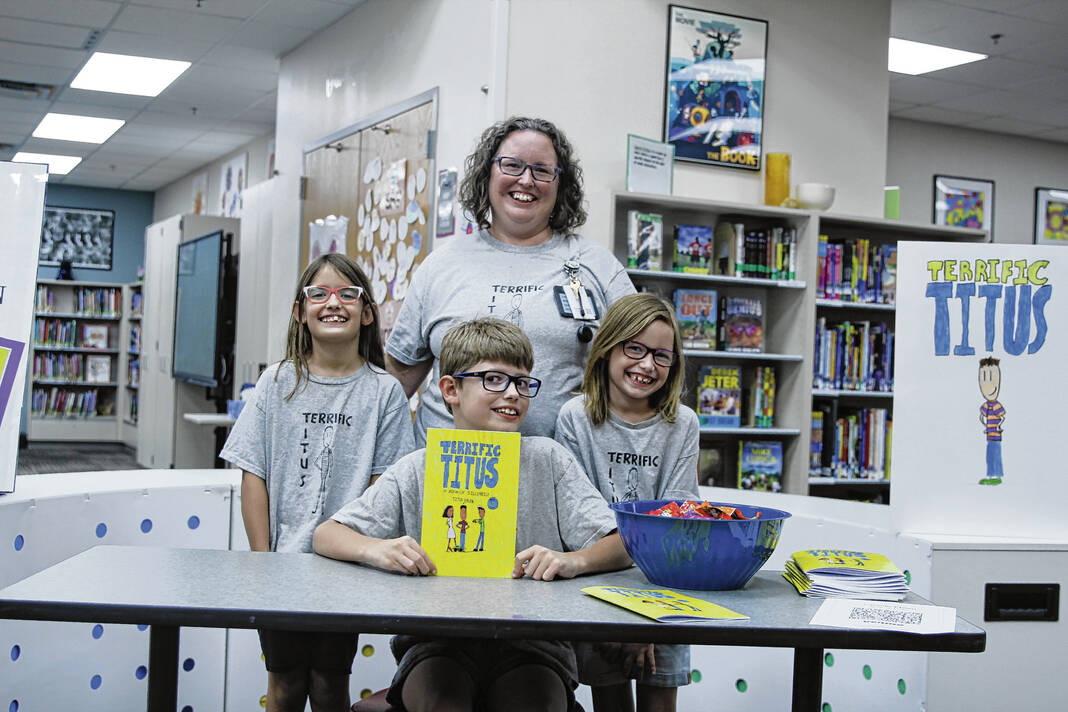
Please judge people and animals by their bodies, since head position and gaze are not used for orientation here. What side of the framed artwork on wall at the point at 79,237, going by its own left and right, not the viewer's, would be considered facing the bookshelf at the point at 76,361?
front

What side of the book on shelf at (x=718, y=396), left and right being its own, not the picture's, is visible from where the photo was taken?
front

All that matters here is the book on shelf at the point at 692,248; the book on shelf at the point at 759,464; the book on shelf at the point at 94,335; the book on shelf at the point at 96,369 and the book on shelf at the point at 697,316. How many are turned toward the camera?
5

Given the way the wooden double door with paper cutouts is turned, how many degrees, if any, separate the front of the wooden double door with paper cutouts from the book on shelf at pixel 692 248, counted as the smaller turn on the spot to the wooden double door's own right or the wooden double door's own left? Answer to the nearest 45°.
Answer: approximately 90° to the wooden double door's own left

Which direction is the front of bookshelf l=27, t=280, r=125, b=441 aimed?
toward the camera

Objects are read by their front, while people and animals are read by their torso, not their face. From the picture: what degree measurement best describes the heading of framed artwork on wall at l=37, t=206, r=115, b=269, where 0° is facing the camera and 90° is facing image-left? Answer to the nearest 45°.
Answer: approximately 0°

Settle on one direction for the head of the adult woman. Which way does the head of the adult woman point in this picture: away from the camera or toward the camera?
toward the camera

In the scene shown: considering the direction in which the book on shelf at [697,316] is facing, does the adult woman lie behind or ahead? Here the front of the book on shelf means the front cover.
ahead

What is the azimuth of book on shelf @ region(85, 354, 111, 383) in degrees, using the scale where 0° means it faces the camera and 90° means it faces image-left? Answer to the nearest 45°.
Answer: approximately 0°

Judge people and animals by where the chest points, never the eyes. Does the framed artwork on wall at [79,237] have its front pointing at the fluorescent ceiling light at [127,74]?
yes

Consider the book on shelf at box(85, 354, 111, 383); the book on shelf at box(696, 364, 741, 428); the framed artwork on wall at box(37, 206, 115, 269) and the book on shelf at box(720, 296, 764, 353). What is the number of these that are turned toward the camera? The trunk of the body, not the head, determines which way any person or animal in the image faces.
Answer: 4

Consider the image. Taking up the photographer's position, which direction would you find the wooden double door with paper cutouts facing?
facing the viewer and to the left of the viewer

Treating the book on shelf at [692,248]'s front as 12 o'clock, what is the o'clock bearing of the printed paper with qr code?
The printed paper with qr code is roughly at 12 o'clock from the book on shelf.

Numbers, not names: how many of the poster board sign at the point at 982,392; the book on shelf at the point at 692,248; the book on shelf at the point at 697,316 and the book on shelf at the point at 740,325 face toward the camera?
4

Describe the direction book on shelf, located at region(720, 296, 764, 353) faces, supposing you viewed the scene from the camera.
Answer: facing the viewer

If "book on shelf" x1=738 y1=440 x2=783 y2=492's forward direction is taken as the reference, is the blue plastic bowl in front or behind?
in front
